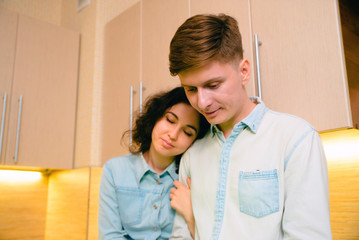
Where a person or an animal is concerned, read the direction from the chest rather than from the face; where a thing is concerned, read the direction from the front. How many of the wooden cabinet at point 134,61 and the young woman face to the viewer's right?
0

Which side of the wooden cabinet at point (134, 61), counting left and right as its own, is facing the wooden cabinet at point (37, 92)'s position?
right

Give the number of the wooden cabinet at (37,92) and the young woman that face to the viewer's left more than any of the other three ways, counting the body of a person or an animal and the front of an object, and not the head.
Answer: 0

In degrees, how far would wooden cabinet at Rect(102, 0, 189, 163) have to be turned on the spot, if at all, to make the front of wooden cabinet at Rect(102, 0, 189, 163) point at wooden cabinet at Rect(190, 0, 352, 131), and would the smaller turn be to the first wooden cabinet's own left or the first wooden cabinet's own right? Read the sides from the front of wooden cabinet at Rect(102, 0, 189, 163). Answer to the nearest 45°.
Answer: approximately 90° to the first wooden cabinet's own left

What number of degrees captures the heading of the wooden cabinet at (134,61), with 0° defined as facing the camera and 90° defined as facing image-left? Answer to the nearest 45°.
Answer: approximately 45°

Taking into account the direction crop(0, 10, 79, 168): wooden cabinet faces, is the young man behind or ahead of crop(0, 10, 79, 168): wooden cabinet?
ahead

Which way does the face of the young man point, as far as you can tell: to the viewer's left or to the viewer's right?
to the viewer's left

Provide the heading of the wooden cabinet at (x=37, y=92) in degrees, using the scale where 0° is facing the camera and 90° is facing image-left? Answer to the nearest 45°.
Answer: approximately 315°

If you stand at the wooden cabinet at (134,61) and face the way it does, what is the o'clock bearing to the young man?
The young man is roughly at 10 o'clock from the wooden cabinet.

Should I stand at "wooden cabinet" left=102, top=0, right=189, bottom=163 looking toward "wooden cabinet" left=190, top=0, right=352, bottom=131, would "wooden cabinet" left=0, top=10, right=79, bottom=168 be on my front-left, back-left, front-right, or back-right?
back-right

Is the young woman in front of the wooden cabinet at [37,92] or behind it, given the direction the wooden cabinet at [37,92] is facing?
in front

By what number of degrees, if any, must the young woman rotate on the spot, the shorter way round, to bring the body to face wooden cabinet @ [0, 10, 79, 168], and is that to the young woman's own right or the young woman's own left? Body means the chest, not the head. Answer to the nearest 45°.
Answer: approximately 135° to the young woman's own right

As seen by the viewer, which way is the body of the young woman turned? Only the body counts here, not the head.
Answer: toward the camera
